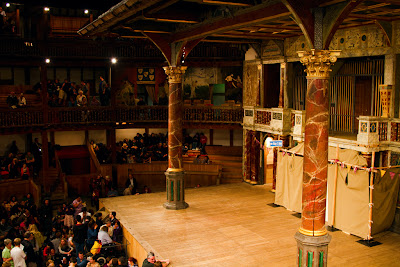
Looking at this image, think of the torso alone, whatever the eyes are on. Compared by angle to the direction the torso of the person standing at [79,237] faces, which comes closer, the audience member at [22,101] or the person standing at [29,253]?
the audience member

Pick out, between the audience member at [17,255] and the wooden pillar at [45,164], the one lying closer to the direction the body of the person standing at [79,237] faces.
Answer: the wooden pillar

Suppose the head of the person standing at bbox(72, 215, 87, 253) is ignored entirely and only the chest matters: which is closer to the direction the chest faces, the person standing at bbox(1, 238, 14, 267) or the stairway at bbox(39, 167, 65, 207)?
the stairway

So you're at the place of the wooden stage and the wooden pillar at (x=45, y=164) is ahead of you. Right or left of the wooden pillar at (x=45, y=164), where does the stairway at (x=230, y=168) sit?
right

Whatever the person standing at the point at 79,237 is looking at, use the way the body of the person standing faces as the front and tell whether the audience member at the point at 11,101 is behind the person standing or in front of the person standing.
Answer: in front

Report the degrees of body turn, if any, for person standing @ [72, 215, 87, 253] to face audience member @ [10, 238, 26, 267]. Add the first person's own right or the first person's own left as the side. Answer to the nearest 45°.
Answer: approximately 135° to the first person's own left

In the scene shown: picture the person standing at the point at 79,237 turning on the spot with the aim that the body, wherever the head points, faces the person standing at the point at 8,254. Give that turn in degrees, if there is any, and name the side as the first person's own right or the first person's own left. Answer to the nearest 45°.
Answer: approximately 90° to the first person's own left

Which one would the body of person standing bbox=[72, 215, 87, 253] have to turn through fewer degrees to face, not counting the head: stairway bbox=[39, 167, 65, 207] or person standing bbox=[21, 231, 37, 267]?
the stairway

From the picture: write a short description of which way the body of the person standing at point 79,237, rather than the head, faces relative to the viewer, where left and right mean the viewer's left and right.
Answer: facing away from the viewer

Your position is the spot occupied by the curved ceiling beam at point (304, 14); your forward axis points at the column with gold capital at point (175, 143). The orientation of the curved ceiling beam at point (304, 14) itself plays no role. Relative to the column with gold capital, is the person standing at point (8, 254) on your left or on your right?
left
